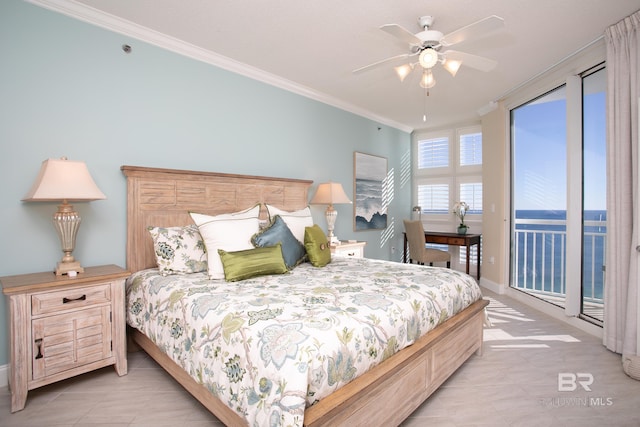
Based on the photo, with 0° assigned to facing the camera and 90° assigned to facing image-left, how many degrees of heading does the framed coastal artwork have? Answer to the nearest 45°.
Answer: approximately 315°

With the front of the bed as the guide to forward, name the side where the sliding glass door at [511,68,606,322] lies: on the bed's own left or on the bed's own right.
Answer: on the bed's own left

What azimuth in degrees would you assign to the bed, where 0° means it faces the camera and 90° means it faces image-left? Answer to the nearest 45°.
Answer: approximately 315°

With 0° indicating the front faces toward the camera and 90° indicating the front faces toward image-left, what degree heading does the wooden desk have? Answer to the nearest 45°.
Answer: approximately 45°

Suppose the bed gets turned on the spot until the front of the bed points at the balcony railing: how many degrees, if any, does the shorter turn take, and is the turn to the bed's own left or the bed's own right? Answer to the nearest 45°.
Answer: approximately 90° to the bed's own left

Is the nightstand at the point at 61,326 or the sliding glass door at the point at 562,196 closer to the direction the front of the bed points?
the sliding glass door

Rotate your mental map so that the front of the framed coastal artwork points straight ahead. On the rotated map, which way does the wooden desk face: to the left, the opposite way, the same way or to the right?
to the right

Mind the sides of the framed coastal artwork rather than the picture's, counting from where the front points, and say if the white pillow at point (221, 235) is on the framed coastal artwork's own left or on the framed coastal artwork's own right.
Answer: on the framed coastal artwork's own right
